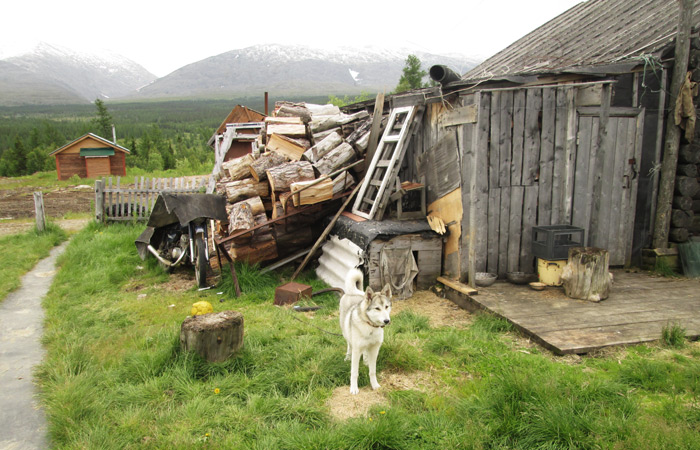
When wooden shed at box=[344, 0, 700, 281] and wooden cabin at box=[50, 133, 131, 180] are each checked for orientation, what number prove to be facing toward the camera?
2

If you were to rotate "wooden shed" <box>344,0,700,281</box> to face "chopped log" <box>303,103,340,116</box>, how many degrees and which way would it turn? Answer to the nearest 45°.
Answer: approximately 135° to its right

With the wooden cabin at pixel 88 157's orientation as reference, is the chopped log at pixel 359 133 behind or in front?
in front

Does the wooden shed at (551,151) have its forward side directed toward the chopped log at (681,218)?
no

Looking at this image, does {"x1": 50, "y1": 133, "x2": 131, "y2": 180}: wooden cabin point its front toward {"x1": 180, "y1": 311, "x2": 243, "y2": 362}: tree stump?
yes

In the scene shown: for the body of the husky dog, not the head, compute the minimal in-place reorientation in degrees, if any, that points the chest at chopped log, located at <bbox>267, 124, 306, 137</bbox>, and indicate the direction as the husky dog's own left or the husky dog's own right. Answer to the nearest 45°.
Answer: approximately 135° to the husky dog's own left

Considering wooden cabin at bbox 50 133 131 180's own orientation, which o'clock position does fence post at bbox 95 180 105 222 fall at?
The fence post is roughly at 12 o'clock from the wooden cabin.

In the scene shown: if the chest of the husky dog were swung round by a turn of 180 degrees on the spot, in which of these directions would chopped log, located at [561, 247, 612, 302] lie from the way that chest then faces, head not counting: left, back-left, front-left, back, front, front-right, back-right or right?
right

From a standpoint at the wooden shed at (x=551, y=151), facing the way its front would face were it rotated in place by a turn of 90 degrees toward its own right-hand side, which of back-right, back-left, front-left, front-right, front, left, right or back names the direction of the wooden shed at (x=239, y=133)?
front-right

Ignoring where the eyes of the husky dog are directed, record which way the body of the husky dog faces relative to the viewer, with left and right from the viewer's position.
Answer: facing the viewer and to the right of the viewer

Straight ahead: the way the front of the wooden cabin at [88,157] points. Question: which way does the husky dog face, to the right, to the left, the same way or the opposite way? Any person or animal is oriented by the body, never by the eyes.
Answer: the same way

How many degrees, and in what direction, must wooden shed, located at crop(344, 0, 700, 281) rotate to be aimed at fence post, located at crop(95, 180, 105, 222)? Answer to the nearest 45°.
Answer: approximately 90° to its right

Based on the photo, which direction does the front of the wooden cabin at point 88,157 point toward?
toward the camera

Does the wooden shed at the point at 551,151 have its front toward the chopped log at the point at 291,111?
no

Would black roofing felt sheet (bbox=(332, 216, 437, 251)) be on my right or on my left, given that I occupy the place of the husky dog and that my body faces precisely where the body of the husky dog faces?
on my left
